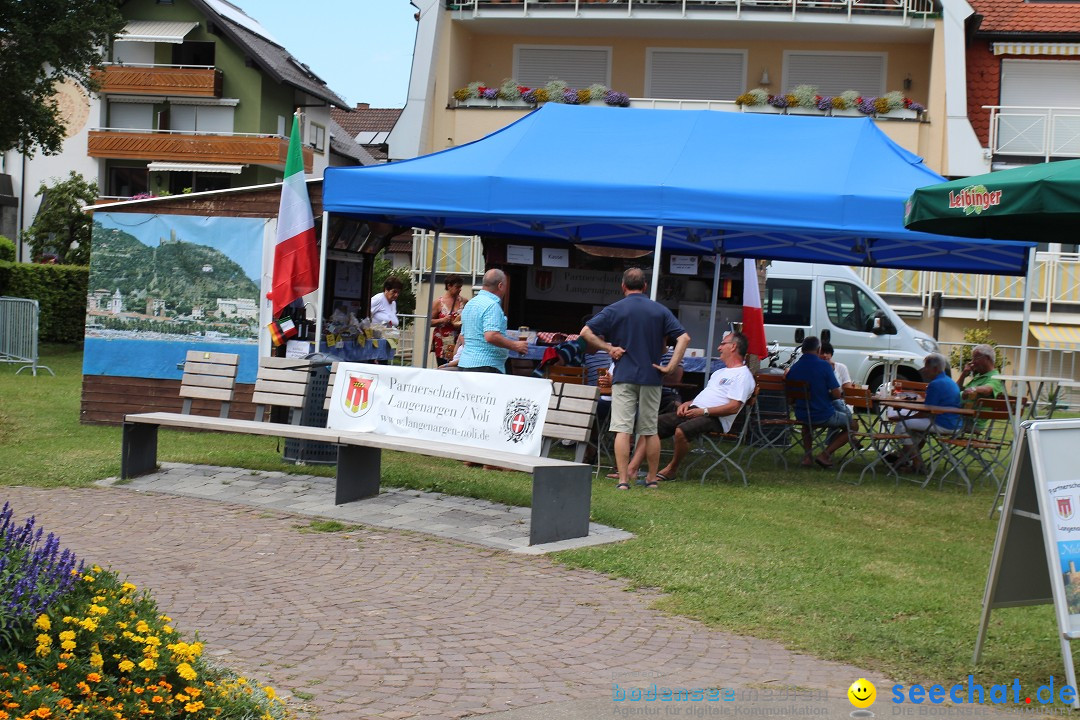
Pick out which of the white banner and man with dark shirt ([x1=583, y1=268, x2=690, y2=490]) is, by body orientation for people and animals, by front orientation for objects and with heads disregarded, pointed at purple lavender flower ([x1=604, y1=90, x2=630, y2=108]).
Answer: the man with dark shirt

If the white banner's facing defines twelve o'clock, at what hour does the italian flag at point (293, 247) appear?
The italian flag is roughly at 5 o'clock from the white banner.

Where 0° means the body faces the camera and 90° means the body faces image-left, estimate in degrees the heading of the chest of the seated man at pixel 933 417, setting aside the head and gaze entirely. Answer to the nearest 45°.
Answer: approximately 90°

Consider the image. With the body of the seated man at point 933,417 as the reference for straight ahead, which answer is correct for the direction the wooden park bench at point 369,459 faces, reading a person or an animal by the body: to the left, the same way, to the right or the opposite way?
to the left

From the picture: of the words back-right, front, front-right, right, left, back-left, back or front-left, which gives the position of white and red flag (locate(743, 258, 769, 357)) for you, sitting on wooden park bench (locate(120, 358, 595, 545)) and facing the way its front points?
back

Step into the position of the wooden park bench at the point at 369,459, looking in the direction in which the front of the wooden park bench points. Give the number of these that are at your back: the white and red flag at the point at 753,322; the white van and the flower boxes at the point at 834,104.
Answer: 3

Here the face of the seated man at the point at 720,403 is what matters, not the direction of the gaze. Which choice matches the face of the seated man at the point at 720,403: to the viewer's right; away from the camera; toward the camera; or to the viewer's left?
to the viewer's left

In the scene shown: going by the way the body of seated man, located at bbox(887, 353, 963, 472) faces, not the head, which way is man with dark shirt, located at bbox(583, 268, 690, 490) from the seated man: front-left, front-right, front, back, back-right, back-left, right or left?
front-left

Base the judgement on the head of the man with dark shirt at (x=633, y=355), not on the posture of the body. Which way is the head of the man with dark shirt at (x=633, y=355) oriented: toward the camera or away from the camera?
away from the camera

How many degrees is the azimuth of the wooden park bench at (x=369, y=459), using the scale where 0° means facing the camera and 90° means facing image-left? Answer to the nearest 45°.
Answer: approximately 45°

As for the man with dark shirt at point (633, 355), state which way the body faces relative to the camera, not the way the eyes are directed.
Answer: away from the camera

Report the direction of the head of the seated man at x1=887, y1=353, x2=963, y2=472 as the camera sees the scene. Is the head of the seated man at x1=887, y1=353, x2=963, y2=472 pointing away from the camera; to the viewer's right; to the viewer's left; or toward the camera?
to the viewer's left

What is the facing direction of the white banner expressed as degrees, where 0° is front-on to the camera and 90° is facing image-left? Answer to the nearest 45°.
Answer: approximately 0°

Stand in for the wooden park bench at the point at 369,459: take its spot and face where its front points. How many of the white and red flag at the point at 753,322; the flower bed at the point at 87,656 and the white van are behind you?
2
